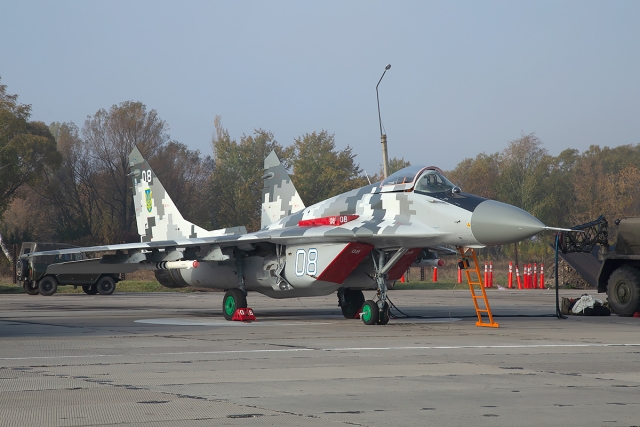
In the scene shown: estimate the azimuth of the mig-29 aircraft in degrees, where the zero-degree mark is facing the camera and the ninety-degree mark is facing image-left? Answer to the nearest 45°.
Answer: approximately 315°

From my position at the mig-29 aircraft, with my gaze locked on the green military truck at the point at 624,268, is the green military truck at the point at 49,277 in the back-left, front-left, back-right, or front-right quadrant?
back-left

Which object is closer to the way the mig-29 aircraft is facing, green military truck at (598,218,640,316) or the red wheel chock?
the green military truck

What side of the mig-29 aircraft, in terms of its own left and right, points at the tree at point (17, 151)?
back

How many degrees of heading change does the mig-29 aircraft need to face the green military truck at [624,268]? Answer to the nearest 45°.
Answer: approximately 45° to its left

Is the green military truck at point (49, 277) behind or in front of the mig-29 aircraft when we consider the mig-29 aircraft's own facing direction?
behind
